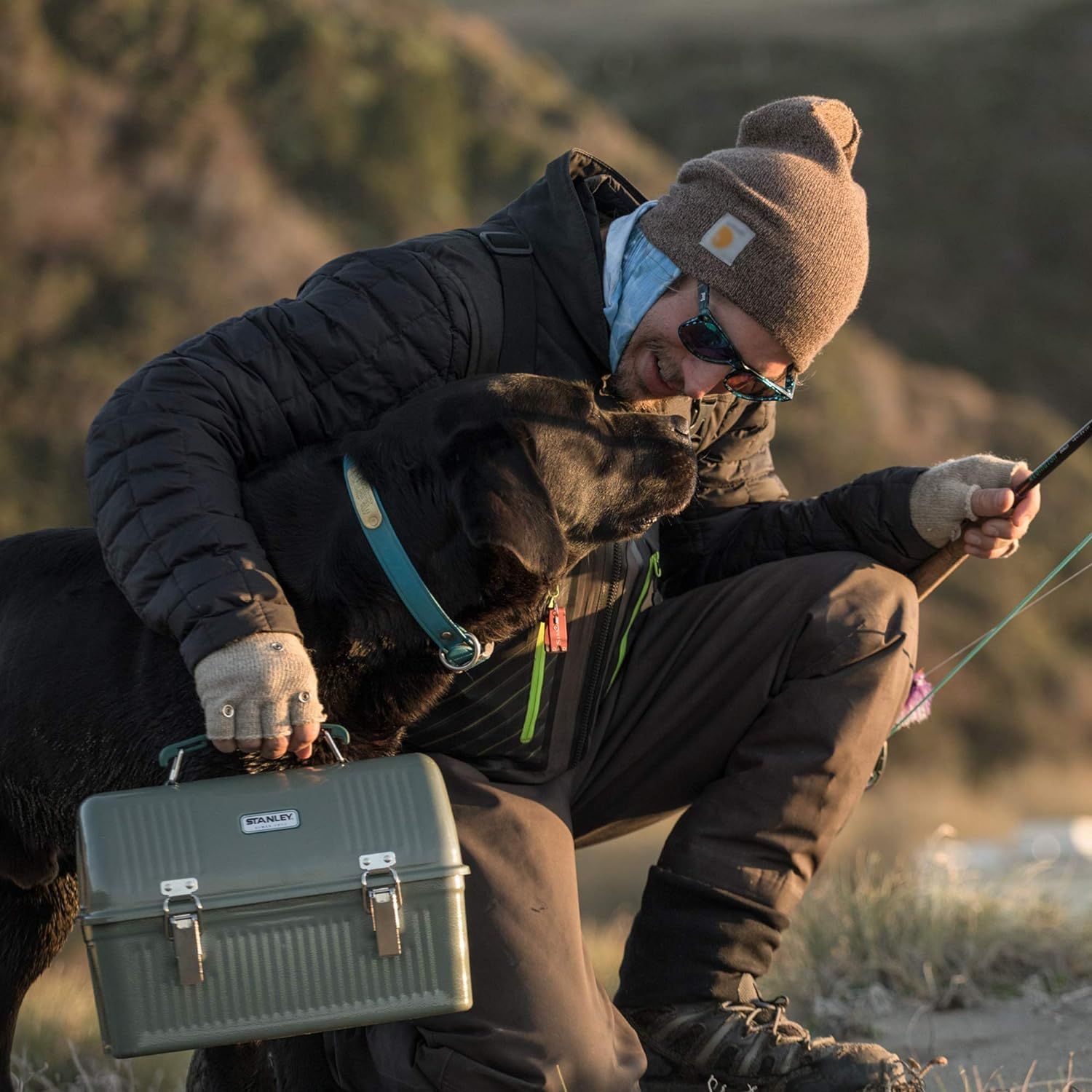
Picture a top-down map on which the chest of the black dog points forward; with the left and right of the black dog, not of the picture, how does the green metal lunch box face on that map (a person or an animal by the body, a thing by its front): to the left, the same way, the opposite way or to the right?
to the right

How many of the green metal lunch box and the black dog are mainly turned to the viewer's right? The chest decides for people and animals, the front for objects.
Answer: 1

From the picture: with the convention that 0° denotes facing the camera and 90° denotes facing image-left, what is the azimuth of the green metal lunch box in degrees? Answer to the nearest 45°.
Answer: approximately 0°

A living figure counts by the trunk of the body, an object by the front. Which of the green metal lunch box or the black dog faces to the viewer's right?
the black dog

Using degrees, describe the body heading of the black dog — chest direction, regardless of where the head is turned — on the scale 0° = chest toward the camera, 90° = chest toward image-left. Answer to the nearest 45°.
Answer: approximately 270°
